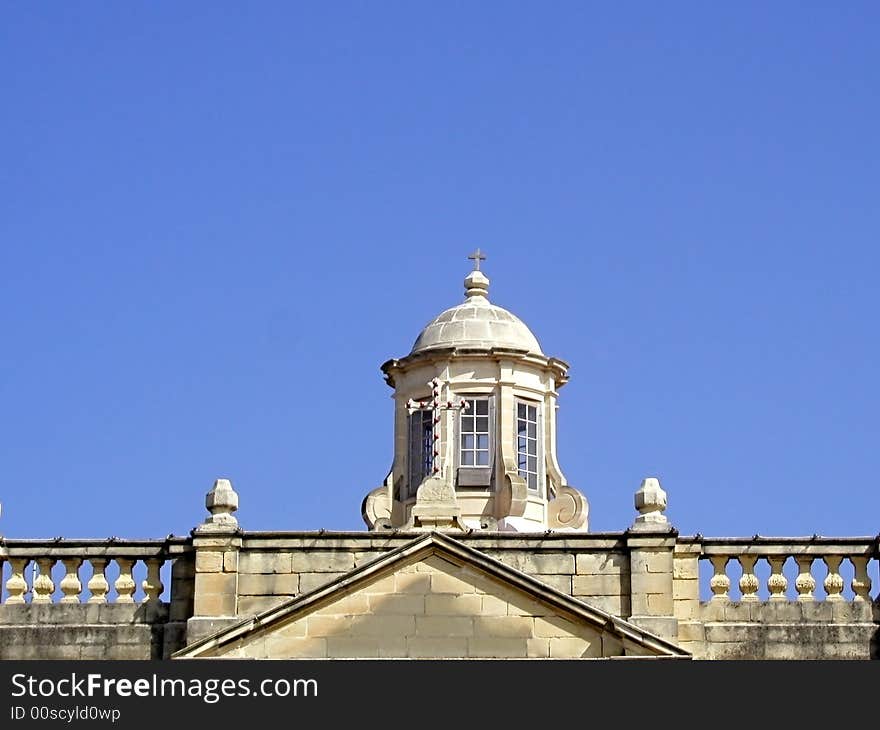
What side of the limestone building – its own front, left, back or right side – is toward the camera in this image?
front
